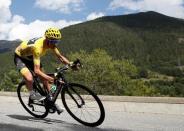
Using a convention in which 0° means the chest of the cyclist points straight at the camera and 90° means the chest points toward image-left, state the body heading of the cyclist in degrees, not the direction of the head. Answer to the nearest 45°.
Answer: approximately 315°
